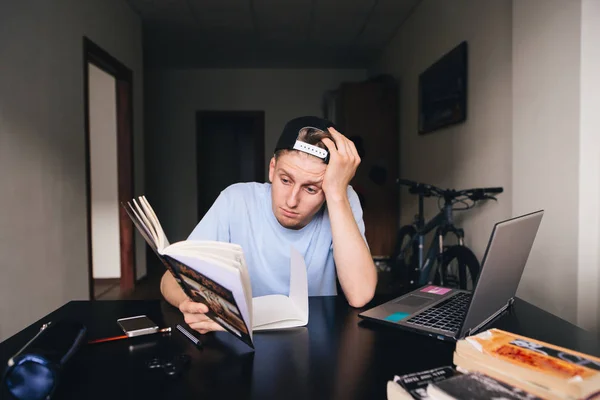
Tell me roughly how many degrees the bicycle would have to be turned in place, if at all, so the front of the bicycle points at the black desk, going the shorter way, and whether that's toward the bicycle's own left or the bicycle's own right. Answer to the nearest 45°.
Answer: approximately 45° to the bicycle's own right

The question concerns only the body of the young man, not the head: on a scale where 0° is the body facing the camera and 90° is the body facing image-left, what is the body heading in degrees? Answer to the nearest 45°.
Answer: approximately 0°

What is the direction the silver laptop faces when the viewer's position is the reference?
facing away from the viewer and to the left of the viewer

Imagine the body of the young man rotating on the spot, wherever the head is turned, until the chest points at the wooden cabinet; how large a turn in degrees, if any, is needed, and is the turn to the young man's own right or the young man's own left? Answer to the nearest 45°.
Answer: approximately 180°

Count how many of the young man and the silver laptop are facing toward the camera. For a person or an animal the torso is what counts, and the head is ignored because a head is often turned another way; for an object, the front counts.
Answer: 1

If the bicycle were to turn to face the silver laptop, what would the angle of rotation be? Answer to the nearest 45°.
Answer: approximately 45° to its right

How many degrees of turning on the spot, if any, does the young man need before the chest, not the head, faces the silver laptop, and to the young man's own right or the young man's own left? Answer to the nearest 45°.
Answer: approximately 45° to the young man's own left

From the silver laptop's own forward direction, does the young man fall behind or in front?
in front

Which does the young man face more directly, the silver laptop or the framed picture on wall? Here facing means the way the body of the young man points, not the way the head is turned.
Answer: the silver laptop

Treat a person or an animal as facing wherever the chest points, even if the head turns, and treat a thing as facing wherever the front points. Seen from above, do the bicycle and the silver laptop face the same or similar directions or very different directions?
very different directions

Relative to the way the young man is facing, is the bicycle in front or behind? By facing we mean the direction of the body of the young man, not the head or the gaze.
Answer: behind

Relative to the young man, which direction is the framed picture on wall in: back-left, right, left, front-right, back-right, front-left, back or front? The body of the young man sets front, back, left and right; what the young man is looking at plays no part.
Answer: back-left
